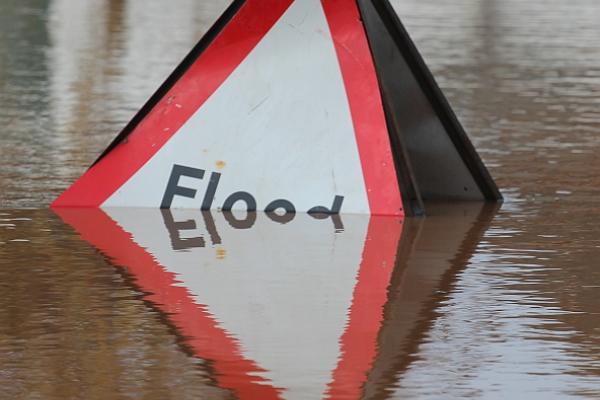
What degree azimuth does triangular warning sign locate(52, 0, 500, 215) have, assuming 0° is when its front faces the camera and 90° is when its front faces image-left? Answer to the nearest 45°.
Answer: approximately 45°
